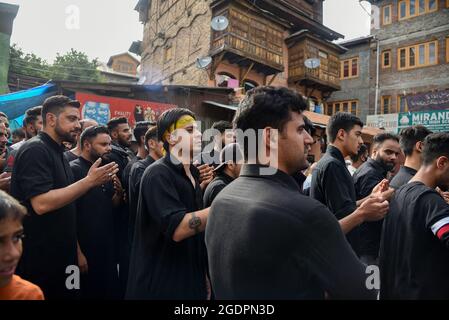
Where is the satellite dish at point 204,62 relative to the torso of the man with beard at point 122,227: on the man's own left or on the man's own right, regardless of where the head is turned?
on the man's own left

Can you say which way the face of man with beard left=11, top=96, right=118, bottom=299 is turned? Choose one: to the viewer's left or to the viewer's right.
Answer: to the viewer's right

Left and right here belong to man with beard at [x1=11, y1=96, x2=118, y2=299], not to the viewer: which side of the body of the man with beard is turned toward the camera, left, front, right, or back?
right

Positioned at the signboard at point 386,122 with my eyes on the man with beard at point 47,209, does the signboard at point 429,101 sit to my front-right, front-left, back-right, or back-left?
back-left
